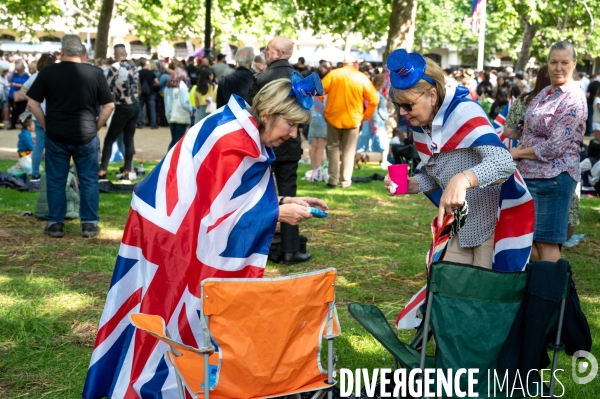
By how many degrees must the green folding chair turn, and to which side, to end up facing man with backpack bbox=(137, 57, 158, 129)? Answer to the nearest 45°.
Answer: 0° — it already faces them

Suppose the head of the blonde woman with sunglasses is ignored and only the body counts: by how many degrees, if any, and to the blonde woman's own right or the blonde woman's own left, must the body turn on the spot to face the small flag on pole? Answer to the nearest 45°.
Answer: approximately 135° to the blonde woman's own right

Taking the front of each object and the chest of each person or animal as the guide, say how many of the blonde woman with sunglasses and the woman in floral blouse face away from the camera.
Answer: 0

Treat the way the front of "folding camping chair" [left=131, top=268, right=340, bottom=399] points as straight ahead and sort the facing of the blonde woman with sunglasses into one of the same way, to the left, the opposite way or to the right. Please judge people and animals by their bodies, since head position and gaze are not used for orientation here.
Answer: to the left

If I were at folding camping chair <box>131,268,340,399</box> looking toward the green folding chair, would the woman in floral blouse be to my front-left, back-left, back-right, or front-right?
front-left

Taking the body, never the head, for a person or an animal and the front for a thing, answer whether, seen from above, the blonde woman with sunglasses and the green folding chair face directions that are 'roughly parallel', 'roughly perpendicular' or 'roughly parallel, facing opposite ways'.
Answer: roughly perpendicular

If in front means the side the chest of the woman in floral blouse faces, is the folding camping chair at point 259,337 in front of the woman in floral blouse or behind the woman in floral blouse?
in front

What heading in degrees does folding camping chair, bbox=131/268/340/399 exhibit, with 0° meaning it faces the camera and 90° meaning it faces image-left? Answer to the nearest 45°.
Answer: approximately 135°

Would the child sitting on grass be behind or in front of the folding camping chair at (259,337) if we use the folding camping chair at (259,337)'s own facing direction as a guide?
in front

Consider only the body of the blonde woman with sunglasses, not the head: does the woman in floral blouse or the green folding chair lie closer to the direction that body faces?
the green folding chair

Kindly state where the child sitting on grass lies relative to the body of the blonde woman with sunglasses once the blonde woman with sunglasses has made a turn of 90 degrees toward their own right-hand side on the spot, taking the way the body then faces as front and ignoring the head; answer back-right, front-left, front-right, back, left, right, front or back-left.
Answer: front

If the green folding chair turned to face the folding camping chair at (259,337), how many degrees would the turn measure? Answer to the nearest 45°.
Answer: approximately 45° to its left

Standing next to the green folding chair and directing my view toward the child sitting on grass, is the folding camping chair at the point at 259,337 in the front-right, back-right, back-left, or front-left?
front-left
